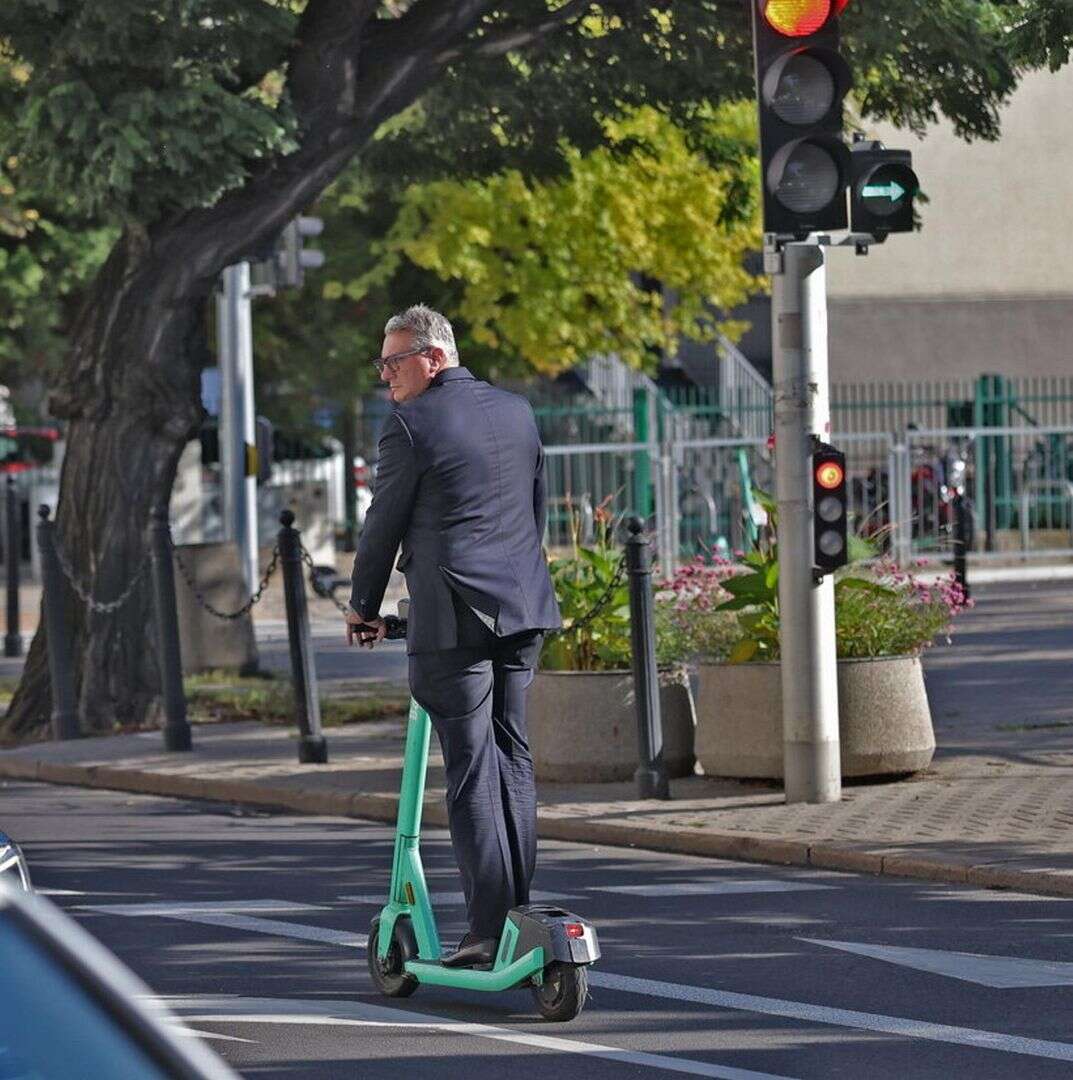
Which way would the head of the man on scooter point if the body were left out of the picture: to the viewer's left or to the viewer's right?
to the viewer's left

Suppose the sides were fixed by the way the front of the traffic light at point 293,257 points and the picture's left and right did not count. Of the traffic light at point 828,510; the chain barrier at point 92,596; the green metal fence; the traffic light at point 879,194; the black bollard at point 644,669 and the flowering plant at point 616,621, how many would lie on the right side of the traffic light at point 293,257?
5

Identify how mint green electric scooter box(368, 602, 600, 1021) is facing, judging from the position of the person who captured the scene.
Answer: facing away from the viewer and to the left of the viewer

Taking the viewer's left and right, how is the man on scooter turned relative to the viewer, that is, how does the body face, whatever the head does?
facing away from the viewer and to the left of the viewer

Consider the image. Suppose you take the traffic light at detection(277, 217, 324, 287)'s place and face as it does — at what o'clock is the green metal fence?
The green metal fence is roughly at 10 o'clock from the traffic light.

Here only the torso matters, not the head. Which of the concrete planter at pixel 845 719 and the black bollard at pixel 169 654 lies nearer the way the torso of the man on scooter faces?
the black bollard

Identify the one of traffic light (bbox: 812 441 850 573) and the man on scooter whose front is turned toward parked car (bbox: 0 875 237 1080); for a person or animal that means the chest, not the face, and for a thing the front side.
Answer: the traffic light

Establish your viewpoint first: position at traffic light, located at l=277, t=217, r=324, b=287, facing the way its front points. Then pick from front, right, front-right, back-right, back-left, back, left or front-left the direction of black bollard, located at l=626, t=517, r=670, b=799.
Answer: right

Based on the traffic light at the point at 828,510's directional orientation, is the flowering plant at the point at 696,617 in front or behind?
behind

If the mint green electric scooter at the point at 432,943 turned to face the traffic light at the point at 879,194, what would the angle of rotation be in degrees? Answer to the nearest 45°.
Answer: approximately 90° to its right

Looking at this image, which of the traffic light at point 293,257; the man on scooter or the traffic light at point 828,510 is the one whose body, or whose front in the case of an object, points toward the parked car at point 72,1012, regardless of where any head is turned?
the traffic light at point 828,510

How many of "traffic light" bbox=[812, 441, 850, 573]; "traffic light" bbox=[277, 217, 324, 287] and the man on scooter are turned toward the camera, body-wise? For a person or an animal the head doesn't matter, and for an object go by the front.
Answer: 1

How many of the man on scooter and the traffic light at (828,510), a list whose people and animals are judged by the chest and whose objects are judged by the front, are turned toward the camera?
1

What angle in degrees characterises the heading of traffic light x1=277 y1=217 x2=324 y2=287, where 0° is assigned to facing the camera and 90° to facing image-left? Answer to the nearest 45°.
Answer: approximately 270°

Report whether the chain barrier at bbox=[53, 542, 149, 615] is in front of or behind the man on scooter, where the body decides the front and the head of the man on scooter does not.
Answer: in front
